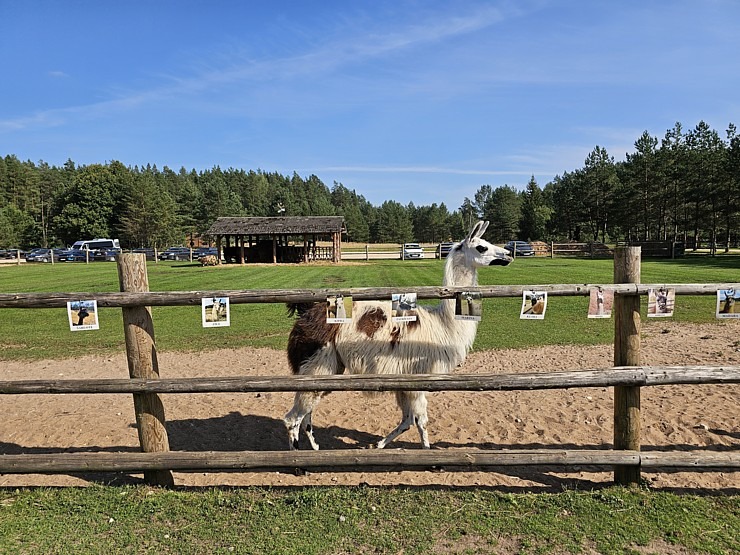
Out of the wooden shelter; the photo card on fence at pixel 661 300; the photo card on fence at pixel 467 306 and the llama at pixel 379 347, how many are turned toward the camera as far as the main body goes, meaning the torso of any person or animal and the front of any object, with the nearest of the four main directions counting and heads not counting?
3

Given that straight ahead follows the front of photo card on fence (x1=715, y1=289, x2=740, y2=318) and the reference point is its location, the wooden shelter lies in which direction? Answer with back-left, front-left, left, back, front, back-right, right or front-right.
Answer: back-right

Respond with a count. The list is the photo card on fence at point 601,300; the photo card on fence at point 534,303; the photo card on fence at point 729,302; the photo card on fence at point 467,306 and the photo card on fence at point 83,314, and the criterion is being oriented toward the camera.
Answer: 5

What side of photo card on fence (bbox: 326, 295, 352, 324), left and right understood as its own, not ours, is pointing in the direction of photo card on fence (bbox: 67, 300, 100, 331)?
right

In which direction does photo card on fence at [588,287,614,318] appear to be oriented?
toward the camera

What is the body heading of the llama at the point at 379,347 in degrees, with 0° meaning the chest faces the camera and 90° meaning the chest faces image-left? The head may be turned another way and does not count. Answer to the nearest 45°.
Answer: approximately 270°

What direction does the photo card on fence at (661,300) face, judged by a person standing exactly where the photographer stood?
facing the viewer

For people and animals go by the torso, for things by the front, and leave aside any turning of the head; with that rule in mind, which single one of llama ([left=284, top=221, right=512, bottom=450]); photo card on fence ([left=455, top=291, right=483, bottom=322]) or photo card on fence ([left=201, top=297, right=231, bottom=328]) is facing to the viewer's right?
the llama

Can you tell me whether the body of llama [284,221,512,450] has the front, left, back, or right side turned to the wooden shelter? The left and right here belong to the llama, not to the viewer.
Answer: left

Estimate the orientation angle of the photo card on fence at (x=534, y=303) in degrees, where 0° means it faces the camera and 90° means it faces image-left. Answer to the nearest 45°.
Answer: approximately 0°

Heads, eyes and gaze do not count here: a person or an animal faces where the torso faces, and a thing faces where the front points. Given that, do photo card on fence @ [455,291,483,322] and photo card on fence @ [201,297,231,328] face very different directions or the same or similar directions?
same or similar directions

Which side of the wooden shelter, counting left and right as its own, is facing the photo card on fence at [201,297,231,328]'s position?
front

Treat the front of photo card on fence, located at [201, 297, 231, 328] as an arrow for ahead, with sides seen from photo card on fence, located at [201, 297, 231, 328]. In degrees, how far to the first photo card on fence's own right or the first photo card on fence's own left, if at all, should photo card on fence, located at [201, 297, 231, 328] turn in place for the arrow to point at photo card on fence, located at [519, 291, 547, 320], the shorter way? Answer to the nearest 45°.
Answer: approximately 90° to the first photo card on fence's own left

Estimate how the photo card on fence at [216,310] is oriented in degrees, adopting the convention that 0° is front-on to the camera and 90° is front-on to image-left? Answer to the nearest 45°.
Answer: approximately 0°

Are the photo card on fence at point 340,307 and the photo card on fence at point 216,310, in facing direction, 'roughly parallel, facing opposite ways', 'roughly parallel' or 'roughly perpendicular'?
roughly parallel
